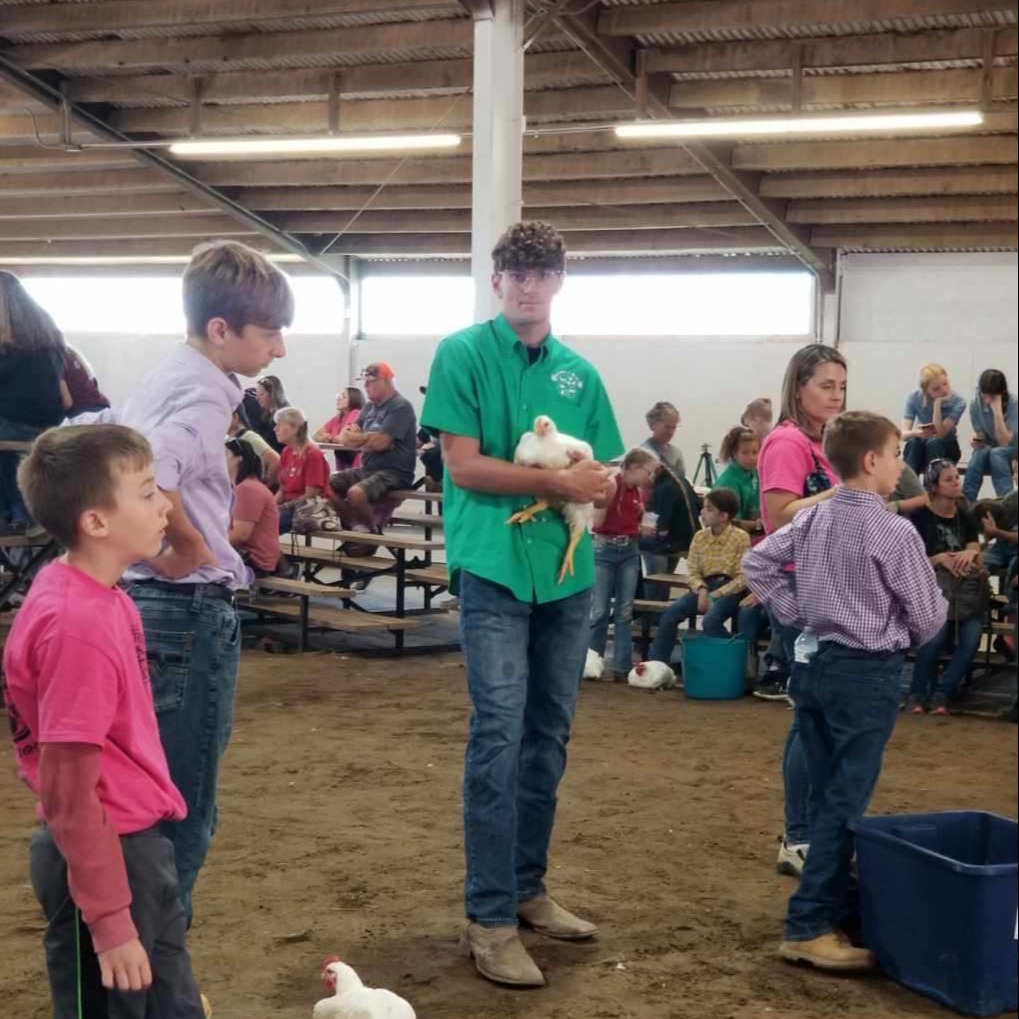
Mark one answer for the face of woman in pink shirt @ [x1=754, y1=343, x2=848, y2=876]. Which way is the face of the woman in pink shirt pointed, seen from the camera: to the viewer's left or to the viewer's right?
to the viewer's right

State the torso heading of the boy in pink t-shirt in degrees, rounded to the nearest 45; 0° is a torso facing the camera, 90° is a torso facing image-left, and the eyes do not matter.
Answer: approximately 270°

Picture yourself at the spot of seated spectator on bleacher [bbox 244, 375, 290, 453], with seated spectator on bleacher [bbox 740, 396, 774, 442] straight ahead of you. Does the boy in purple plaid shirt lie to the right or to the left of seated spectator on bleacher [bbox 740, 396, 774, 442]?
right

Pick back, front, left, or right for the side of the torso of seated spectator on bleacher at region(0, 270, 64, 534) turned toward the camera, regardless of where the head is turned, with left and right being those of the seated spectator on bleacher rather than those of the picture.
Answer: back

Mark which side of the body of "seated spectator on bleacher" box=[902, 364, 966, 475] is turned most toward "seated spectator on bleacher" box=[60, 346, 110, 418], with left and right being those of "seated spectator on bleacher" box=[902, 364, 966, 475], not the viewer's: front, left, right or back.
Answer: right

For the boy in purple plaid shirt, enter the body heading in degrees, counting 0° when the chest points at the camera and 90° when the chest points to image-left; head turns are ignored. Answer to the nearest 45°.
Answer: approximately 225°

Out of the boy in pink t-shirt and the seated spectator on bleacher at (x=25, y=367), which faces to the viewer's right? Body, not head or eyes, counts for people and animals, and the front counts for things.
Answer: the boy in pink t-shirt

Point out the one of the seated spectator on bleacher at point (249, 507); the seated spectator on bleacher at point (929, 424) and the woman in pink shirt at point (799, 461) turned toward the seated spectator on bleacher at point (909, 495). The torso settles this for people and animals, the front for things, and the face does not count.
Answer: the seated spectator on bleacher at point (929, 424)

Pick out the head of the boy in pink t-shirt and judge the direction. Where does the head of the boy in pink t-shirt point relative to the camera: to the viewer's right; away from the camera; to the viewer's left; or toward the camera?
to the viewer's right
